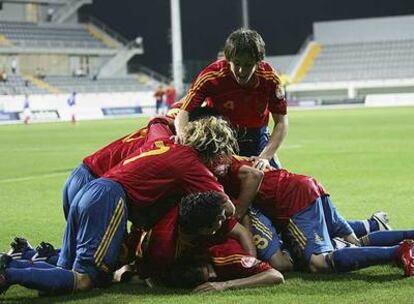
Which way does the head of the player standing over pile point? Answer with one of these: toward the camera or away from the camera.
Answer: toward the camera

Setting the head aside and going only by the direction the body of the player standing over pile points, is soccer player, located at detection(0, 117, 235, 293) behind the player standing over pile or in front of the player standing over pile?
in front

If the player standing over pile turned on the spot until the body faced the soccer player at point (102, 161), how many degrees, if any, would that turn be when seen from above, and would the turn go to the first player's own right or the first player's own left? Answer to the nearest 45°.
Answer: approximately 45° to the first player's own right

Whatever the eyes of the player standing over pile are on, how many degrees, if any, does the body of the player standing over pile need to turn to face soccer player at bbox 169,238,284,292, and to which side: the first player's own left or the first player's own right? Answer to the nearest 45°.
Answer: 0° — they already face them

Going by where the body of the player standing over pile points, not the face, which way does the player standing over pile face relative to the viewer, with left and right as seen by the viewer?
facing the viewer

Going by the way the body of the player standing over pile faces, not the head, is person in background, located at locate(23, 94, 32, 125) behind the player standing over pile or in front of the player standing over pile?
behind

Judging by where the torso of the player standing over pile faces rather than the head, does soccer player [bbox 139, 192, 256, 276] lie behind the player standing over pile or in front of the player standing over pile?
in front
